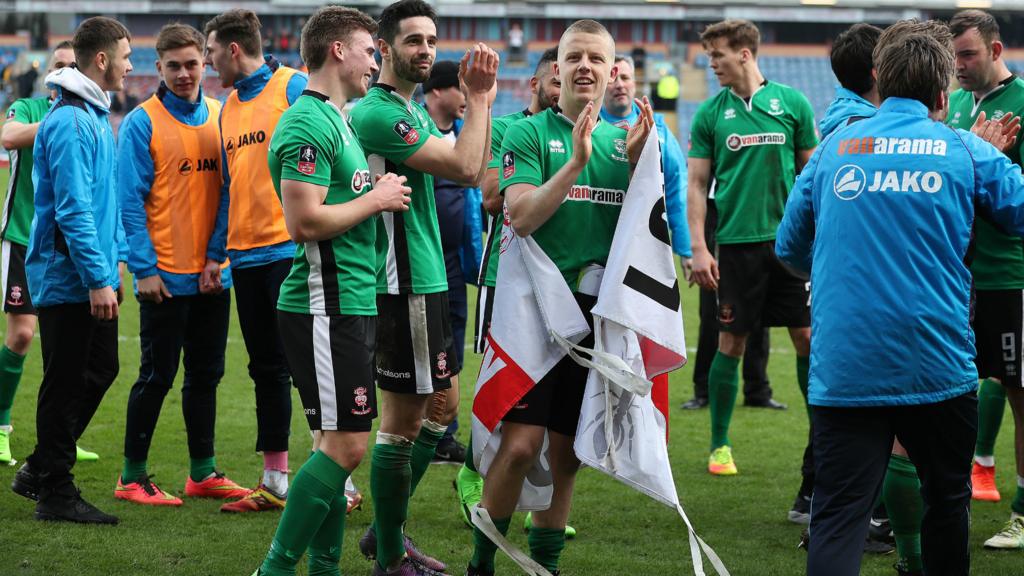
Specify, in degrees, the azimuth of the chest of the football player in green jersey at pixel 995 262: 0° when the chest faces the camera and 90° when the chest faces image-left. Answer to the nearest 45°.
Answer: approximately 45°

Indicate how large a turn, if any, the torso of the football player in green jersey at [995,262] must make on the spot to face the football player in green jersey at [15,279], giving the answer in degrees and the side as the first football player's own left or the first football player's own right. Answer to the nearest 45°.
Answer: approximately 45° to the first football player's own right

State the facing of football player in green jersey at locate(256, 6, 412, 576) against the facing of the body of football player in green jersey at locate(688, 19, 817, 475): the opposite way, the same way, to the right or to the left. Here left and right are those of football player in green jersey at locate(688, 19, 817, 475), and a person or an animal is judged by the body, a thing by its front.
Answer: to the left

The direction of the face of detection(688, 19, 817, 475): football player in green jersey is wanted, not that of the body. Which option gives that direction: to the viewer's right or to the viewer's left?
to the viewer's left

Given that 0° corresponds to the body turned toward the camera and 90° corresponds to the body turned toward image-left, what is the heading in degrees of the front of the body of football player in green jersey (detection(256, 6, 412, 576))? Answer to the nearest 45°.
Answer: approximately 270°

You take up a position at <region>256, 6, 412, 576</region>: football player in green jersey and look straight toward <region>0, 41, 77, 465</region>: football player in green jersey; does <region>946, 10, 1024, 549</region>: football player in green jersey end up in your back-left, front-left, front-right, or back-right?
back-right

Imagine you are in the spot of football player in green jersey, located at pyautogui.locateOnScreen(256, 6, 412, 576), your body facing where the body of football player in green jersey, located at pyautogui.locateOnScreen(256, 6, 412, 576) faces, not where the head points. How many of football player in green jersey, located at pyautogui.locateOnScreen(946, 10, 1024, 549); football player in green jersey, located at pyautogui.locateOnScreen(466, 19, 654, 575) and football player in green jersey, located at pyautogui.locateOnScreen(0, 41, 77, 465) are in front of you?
2

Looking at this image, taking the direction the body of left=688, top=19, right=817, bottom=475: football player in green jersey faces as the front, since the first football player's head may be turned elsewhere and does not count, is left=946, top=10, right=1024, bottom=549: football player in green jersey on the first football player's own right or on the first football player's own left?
on the first football player's own left

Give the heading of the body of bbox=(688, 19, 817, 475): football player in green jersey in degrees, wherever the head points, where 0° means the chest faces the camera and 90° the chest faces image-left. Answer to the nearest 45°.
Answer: approximately 0°

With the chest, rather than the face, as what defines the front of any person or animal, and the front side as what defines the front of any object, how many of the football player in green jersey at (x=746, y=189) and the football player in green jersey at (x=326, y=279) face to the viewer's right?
1
